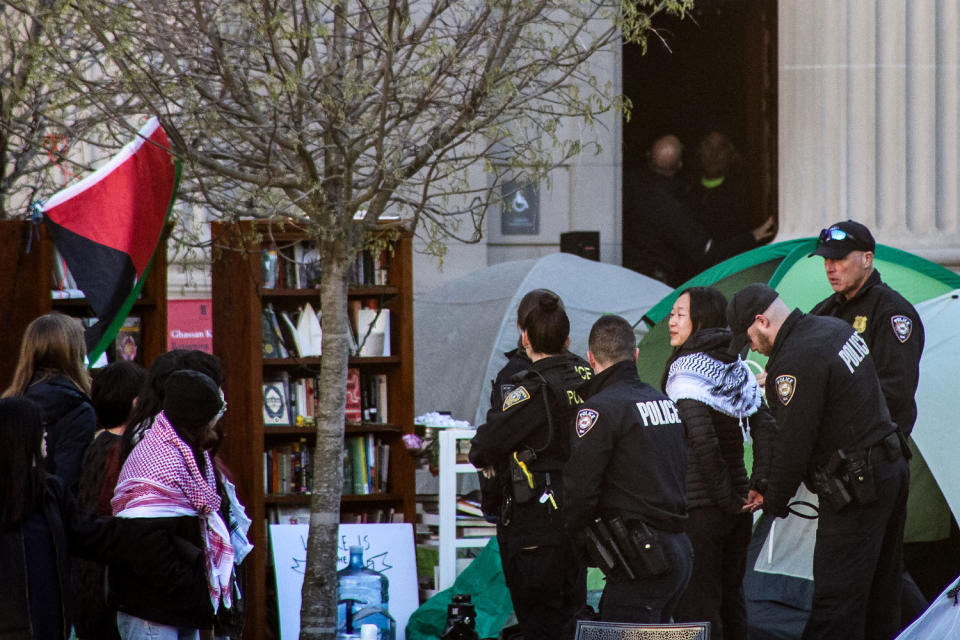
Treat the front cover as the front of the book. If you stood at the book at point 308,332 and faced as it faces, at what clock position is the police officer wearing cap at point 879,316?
The police officer wearing cap is roughly at 10 o'clock from the book.

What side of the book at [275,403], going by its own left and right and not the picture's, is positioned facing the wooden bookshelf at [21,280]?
right

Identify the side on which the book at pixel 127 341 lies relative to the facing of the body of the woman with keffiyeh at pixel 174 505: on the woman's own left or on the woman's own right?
on the woman's own left

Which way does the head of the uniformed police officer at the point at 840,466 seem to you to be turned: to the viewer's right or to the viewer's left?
to the viewer's left

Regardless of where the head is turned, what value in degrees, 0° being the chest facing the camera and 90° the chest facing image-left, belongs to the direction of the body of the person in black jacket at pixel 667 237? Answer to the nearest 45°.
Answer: approximately 225°

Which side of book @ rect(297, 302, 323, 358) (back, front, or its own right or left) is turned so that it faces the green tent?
left
